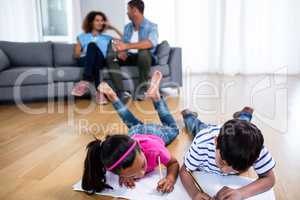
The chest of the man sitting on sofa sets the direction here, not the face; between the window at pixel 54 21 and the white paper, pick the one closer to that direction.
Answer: the white paper

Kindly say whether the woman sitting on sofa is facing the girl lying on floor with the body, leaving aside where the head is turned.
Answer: yes

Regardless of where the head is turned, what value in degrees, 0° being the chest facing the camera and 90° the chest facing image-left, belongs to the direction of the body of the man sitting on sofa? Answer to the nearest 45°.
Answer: approximately 45°

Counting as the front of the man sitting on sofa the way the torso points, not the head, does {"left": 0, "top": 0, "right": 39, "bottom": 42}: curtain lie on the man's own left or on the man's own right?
on the man's own right

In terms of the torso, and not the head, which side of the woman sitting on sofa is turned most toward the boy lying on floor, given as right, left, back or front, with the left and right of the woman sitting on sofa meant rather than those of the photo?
front

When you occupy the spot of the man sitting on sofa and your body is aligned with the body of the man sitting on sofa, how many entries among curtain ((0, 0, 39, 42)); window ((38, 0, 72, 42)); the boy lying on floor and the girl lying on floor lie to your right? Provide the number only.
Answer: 2

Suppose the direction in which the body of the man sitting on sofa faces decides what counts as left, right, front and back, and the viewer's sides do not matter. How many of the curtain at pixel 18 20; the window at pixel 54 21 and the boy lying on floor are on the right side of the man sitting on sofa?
2

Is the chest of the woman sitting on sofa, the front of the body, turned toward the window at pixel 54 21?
no

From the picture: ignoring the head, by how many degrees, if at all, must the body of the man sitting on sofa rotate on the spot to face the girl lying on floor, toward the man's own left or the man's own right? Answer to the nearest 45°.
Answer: approximately 45° to the man's own left

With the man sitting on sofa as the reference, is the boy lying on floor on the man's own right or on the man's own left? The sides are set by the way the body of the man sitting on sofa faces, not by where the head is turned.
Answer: on the man's own left

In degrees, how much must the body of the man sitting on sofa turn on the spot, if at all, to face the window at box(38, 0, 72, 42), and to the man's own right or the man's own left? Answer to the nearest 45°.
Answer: approximately 90° to the man's own right

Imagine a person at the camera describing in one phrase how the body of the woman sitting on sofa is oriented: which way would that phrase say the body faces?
toward the camera
